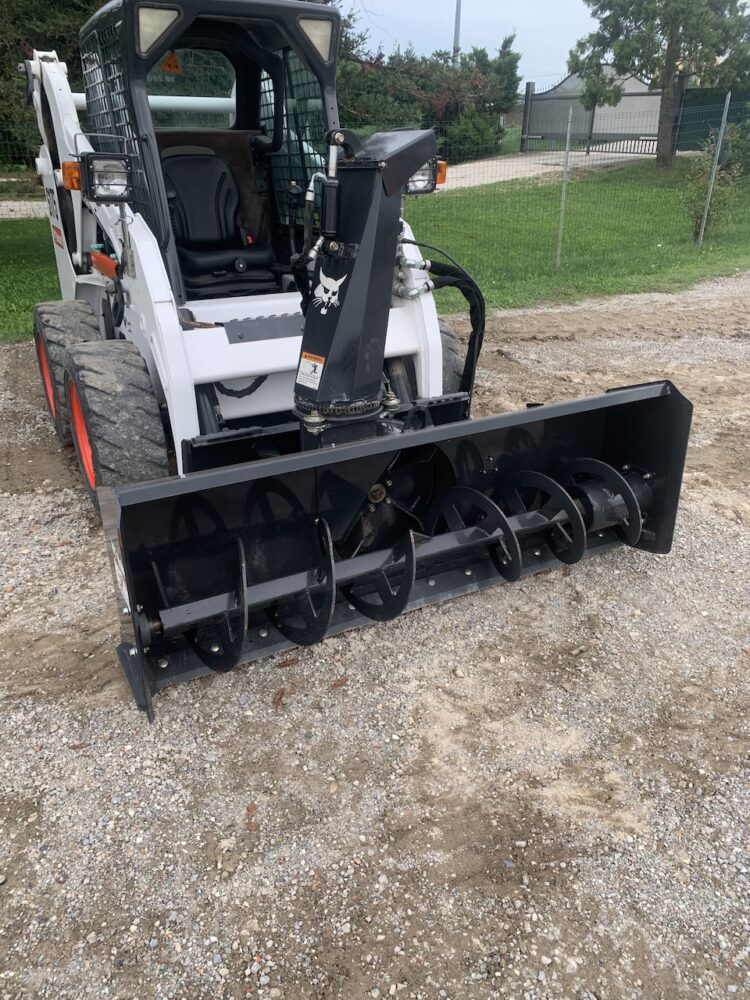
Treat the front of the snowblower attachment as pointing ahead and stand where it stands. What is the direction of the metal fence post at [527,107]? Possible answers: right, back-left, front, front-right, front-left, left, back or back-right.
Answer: back-left

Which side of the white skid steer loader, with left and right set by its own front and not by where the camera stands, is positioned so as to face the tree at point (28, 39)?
back

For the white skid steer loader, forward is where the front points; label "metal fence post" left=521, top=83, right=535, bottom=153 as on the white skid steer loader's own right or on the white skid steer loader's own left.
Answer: on the white skid steer loader's own left

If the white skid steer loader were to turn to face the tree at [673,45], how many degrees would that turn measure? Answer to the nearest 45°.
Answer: approximately 90° to its left

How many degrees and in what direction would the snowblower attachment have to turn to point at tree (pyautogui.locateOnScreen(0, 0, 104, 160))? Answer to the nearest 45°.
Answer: approximately 180°

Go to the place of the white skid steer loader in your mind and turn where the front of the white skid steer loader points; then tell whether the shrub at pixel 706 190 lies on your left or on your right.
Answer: on your left

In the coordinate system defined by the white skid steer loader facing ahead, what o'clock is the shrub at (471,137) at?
The shrub is roughly at 8 o'clock from the white skid steer loader.

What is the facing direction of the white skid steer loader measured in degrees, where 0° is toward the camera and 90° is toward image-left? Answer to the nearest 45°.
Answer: approximately 315°

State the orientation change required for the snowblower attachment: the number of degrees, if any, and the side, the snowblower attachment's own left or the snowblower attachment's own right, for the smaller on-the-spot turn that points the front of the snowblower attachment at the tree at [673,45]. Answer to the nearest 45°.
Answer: approximately 135° to the snowblower attachment's own left

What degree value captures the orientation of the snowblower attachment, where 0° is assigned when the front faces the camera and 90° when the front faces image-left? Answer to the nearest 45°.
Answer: approximately 315°

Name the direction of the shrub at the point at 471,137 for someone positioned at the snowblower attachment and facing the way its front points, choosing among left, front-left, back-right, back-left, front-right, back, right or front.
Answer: back-left
